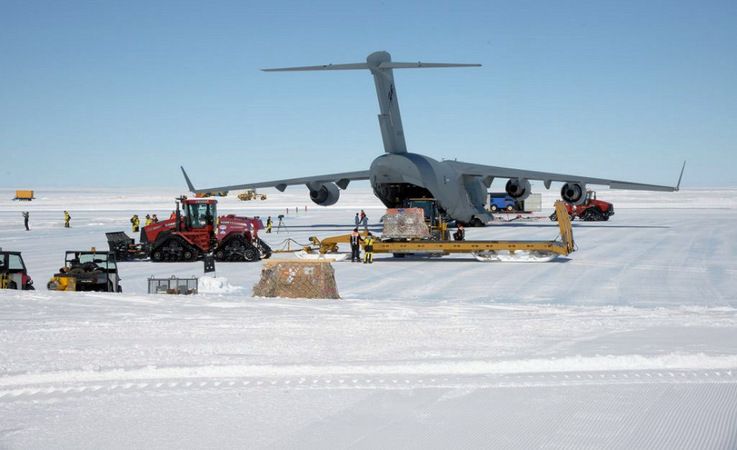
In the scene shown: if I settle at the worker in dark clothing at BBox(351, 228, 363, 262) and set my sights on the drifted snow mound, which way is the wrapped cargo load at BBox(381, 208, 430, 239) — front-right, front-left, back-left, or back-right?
back-left

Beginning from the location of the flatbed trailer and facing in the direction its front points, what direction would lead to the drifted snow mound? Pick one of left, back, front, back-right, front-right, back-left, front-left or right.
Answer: front-left

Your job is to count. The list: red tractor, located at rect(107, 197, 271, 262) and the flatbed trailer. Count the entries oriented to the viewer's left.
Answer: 2

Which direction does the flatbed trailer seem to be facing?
to the viewer's left

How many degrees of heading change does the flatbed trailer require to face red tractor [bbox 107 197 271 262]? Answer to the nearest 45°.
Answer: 0° — it already faces it

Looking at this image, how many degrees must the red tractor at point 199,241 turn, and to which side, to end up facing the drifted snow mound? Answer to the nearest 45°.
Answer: approximately 90° to its left

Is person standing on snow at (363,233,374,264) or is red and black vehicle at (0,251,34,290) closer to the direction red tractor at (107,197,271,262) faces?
the red and black vehicle
